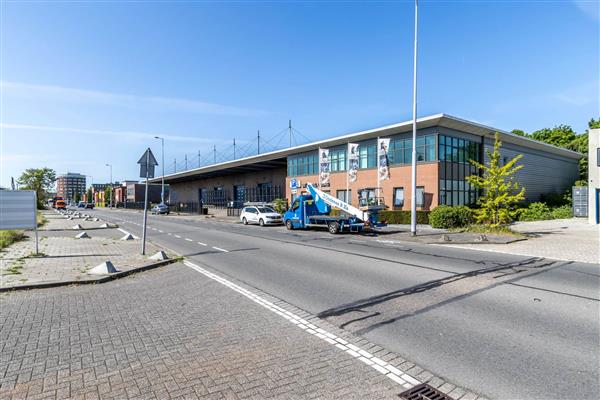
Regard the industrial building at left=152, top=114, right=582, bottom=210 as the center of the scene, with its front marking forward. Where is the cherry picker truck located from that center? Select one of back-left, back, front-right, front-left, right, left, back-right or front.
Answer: front

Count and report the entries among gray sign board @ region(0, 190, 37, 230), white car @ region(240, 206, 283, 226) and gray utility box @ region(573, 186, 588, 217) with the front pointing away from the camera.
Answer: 1

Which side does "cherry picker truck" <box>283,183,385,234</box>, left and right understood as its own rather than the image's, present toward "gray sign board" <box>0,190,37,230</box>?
left

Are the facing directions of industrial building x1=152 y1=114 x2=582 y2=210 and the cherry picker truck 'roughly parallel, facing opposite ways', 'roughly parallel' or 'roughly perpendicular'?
roughly perpendicular

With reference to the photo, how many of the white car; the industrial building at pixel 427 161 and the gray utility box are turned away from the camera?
0

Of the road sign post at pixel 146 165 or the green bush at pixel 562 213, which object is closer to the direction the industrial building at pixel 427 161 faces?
the road sign post
